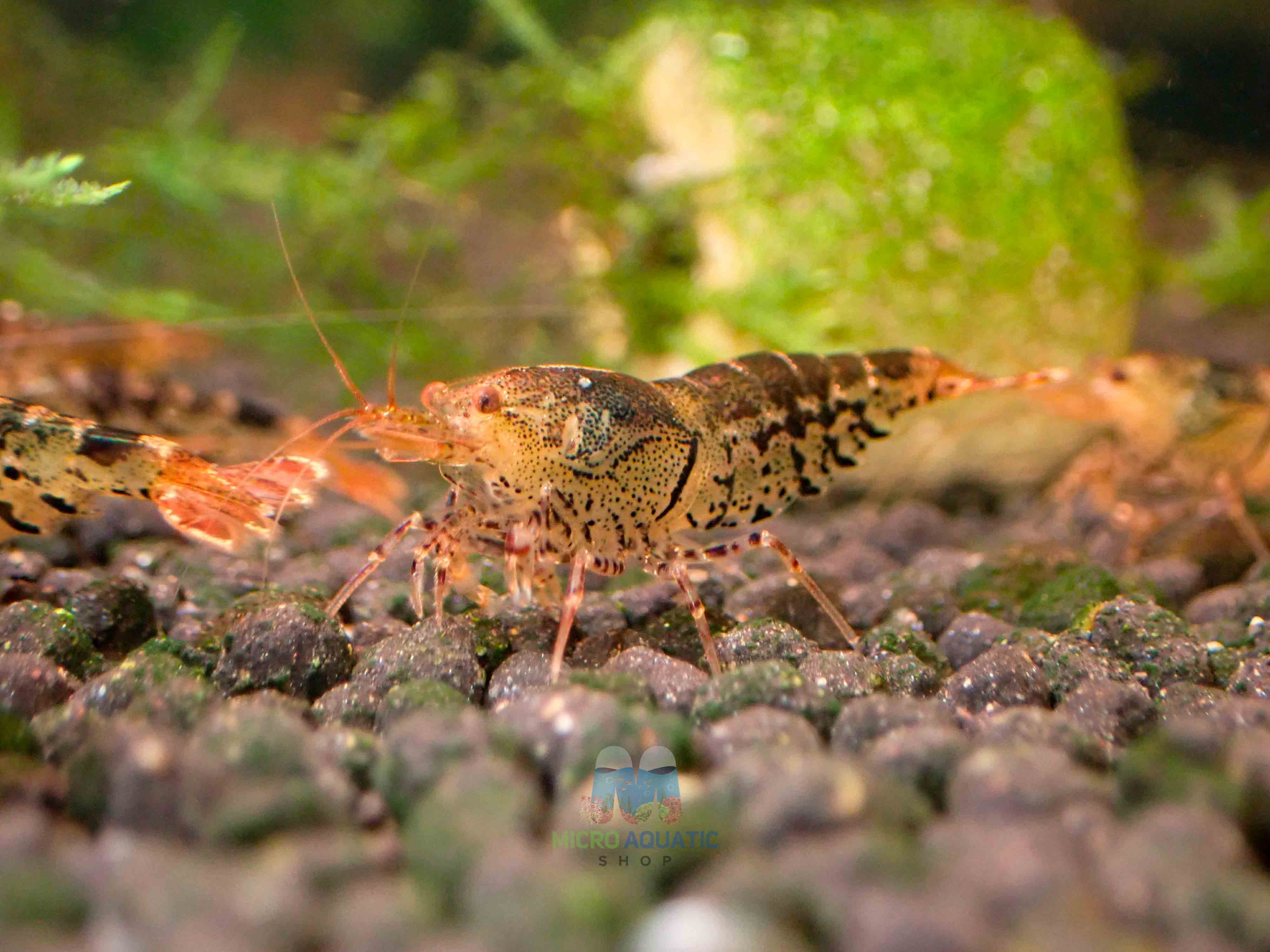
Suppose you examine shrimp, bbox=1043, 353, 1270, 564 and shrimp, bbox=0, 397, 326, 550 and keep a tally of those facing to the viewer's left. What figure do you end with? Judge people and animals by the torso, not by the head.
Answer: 2

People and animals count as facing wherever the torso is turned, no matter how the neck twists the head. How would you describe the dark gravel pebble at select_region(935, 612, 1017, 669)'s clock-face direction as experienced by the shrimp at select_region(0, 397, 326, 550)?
The dark gravel pebble is roughly at 7 o'clock from the shrimp.

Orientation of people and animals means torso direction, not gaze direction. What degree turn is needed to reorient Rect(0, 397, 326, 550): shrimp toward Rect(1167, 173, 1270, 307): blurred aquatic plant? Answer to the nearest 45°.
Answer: approximately 180°

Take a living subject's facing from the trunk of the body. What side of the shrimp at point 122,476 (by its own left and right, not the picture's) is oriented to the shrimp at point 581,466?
back

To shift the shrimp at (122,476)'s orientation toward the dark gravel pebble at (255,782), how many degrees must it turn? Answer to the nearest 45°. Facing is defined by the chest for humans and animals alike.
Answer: approximately 90° to its left

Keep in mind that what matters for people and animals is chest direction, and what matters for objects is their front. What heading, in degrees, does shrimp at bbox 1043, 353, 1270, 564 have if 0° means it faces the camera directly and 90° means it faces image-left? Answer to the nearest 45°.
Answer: approximately 90°

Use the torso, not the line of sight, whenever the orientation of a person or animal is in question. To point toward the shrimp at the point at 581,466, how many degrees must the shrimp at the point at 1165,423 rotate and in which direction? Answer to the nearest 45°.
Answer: approximately 45° to its left

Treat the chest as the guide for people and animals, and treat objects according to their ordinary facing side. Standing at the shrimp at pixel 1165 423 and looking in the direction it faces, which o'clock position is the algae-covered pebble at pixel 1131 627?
The algae-covered pebble is roughly at 9 o'clock from the shrimp.

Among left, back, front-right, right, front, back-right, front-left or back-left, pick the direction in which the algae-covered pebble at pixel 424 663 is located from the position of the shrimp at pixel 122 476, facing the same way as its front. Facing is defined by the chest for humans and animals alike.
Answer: back-left

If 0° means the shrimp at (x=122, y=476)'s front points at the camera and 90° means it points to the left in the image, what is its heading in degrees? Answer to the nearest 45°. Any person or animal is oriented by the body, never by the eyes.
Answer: approximately 90°

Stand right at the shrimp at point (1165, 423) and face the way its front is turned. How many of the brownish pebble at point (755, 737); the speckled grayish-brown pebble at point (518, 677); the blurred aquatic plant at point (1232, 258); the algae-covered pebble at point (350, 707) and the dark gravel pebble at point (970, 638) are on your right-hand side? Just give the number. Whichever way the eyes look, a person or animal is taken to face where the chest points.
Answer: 1

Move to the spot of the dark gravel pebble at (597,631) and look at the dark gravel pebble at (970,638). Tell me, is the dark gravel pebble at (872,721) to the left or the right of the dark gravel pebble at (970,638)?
right

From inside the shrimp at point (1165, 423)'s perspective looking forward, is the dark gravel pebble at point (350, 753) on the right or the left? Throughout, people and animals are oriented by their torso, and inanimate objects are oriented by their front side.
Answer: on its left

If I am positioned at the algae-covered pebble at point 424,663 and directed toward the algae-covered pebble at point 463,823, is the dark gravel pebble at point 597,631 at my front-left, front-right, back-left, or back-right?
back-left

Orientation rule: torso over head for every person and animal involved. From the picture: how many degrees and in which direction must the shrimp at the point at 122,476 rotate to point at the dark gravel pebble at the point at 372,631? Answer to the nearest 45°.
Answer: approximately 135° to its left
